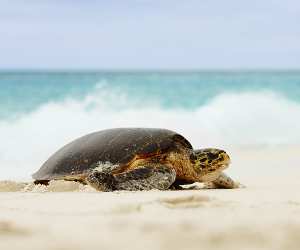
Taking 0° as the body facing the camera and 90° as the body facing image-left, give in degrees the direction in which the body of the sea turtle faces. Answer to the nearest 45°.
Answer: approximately 270°
